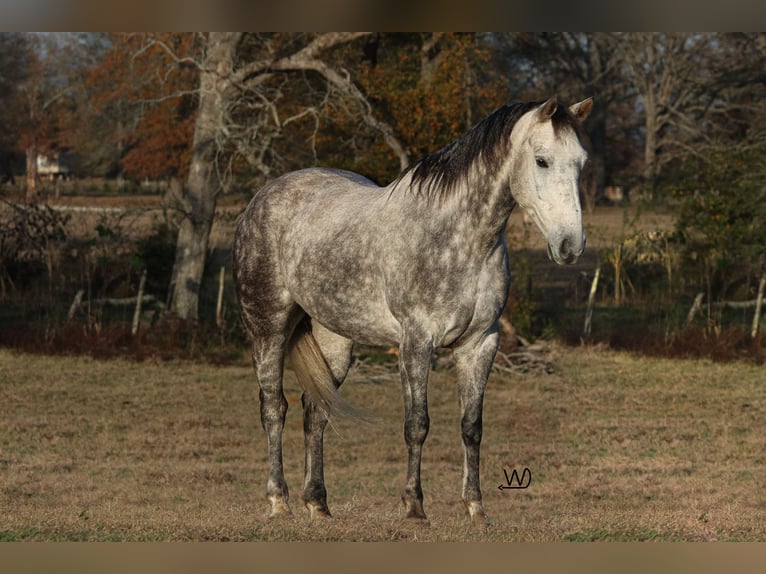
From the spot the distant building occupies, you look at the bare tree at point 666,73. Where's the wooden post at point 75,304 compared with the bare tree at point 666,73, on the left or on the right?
right

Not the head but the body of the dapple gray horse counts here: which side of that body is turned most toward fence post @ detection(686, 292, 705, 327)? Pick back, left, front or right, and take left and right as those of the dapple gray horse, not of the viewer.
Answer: left

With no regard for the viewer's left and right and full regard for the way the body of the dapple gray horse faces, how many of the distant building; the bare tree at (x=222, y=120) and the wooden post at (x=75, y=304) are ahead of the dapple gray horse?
0

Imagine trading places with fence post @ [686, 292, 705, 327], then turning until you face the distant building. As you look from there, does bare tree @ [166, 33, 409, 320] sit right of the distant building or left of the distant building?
left

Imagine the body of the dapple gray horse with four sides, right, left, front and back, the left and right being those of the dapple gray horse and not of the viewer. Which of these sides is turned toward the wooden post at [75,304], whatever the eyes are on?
back

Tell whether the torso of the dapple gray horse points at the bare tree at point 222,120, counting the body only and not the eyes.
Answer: no

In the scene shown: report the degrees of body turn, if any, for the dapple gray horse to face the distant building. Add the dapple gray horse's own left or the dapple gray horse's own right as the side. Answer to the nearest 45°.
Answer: approximately 135° to the dapple gray horse's own left

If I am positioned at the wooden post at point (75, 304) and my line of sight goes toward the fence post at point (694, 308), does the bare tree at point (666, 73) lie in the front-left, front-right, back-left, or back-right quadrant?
front-left

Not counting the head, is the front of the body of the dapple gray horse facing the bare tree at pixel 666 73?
no

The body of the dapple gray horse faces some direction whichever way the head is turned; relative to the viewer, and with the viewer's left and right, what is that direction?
facing the viewer and to the right of the viewer

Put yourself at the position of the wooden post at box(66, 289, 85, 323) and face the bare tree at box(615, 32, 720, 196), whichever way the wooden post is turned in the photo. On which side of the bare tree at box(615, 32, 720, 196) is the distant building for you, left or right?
left
